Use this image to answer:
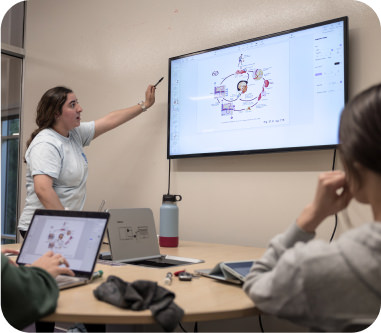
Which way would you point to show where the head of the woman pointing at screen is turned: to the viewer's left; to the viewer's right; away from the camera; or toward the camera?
to the viewer's right

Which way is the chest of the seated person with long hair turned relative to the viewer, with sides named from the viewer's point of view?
facing away from the viewer and to the left of the viewer

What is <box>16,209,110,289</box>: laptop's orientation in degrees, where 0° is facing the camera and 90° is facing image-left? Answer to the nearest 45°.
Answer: approximately 45°

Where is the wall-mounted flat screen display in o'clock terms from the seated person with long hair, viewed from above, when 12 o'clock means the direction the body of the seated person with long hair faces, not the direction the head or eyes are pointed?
The wall-mounted flat screen display is roughly at 1 o'clock from the seated person with long hair.

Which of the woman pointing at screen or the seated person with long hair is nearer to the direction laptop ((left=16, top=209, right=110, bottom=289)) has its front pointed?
the seated person with long hair

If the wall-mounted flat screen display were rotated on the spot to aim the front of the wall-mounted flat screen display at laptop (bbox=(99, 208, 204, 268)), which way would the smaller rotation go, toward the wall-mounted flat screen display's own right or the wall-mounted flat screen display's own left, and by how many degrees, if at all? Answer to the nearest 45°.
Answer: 0° — it already faces it

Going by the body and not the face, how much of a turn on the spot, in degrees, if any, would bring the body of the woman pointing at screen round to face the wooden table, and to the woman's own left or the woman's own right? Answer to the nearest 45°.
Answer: approximately 45° to the woman's own right

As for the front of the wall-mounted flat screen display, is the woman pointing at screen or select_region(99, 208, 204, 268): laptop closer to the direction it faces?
the laptop
